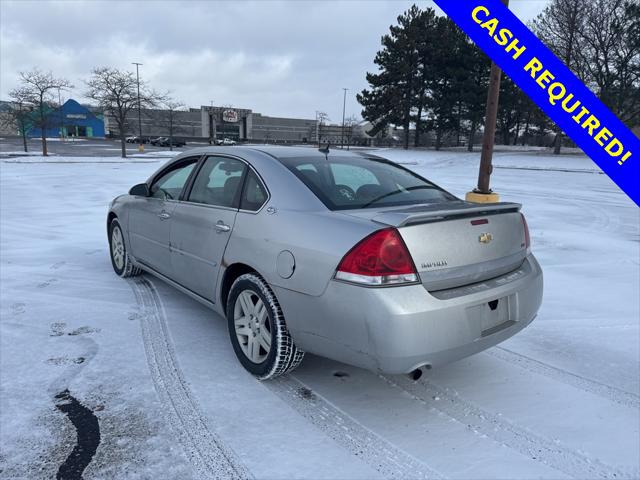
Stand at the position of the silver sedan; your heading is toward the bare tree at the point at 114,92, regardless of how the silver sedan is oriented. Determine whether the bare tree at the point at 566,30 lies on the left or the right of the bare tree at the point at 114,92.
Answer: right

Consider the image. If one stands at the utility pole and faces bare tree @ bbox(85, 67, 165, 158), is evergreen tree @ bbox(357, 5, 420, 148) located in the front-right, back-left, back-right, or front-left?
front-right

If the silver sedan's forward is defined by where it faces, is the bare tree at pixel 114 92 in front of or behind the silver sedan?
in front

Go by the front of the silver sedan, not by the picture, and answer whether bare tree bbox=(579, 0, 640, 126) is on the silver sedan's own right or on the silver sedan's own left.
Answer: on the silver sedan's own right

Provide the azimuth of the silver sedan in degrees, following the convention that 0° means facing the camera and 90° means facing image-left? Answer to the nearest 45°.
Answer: approximately 135°

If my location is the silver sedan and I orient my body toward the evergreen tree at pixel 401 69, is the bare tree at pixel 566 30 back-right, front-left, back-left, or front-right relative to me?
front-right

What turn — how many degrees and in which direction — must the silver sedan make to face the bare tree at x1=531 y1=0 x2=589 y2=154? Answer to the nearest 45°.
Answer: approximately 90° to its right

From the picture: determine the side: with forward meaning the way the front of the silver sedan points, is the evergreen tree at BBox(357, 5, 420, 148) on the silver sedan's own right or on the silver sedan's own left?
on the silver sedan's own right
